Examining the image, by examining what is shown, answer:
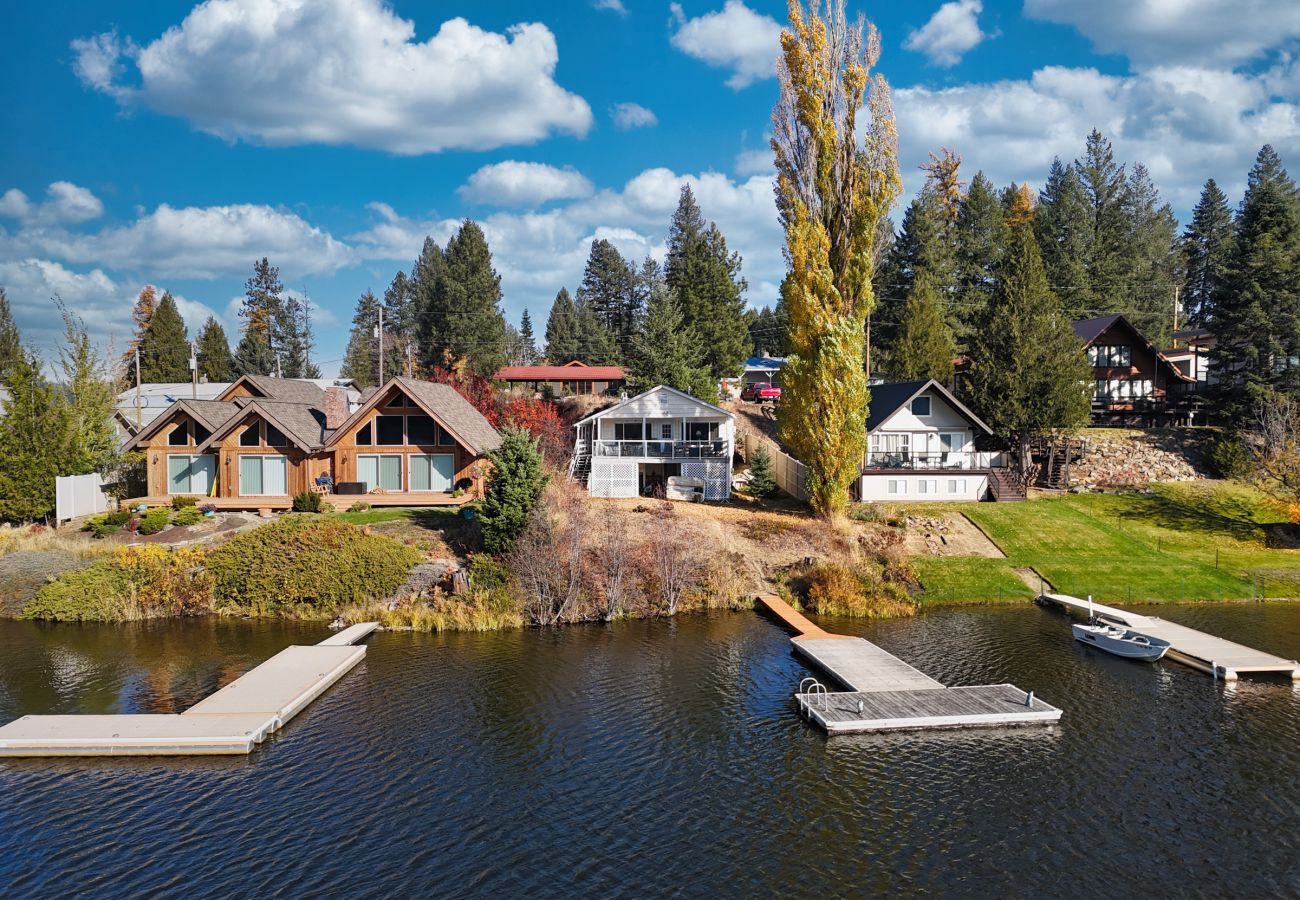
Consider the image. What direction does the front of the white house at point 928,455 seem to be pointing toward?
toward the camera

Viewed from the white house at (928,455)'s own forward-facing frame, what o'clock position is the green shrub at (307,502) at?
The green shrub is roughly at 2 o'clock from the white house.

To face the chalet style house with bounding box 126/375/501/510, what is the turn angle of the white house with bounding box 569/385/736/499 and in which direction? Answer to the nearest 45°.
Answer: approximately 90° to its right

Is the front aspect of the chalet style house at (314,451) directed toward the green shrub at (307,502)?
yes

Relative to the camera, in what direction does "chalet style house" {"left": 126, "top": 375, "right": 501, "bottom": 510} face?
facing the viewer

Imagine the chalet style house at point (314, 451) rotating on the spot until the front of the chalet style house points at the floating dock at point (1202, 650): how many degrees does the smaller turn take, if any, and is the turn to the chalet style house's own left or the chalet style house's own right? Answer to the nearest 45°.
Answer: approximately 45° to the chalet style house's own left

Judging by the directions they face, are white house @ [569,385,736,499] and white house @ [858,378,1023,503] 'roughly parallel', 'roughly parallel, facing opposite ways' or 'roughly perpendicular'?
roughly parallel

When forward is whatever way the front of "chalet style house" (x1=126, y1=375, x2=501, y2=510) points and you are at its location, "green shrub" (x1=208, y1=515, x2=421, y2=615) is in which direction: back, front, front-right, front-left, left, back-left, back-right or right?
front

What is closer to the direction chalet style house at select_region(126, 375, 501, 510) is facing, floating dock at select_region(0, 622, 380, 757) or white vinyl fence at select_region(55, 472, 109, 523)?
the floating dock

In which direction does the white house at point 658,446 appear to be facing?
toward the camera

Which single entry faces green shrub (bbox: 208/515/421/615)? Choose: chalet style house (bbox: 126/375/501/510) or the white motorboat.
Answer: the chalet style house

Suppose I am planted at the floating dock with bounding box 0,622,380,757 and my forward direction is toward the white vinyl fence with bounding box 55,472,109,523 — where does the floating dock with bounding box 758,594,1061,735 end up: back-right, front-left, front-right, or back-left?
back-right

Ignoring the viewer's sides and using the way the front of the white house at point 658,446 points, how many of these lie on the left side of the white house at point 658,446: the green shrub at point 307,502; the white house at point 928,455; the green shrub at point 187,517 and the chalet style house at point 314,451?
1

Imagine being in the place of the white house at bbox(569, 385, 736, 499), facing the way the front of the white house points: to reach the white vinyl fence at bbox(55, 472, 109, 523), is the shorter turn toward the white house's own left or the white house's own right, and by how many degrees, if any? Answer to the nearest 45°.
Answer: approximately 90° to the white house's own right

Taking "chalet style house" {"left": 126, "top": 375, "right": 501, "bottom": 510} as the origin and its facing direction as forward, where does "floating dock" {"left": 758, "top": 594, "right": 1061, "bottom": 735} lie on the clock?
The floating dock is roughly at 11 o'clock from the chalet style house.

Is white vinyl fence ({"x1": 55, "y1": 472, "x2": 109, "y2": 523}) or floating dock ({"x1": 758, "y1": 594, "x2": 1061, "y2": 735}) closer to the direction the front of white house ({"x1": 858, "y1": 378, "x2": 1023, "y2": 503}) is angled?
the floating dock
